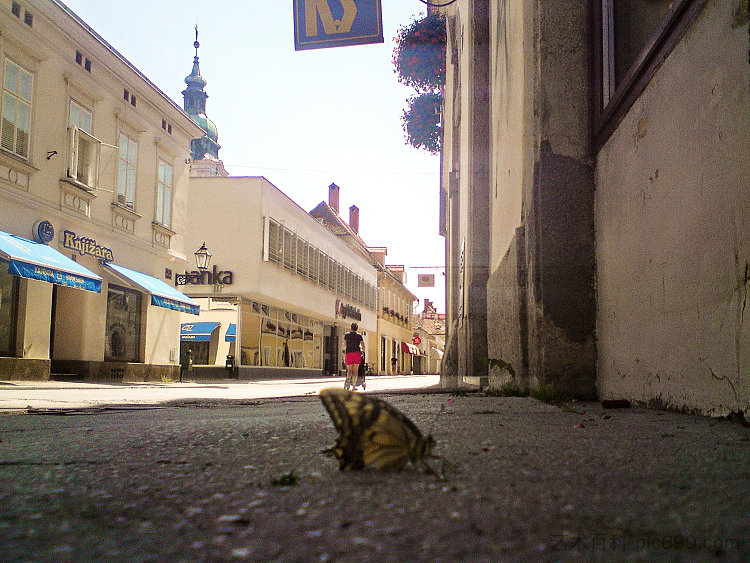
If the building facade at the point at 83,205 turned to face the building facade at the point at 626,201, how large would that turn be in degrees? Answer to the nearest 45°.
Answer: approximately 45° to its right

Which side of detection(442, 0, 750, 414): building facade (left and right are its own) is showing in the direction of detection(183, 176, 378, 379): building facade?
right

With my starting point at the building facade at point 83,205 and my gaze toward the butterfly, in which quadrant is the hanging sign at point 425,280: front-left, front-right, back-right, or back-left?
back-left

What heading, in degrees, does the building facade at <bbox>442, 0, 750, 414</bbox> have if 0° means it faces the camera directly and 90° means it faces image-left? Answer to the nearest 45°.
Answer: approximately 45°

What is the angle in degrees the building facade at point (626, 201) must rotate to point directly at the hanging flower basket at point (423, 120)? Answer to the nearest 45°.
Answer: approximately 135° to its right

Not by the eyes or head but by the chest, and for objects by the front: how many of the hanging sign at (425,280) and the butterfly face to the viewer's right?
1

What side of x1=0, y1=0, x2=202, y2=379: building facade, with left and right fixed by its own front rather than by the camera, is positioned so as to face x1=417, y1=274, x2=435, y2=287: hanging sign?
left

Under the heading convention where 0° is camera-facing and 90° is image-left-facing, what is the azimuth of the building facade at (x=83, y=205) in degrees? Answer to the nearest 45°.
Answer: approximately 315°

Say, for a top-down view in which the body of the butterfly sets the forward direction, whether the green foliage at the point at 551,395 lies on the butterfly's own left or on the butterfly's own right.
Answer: on the butterfly's own left

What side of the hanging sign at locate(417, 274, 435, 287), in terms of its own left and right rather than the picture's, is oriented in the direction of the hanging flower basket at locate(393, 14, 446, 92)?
front

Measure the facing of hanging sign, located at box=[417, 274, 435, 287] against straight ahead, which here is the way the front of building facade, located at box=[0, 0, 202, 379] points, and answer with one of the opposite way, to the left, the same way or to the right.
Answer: to the right
